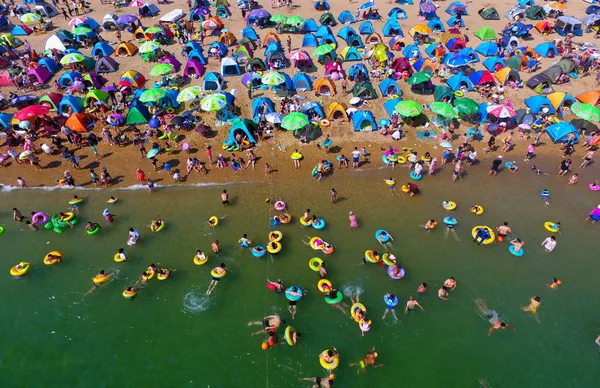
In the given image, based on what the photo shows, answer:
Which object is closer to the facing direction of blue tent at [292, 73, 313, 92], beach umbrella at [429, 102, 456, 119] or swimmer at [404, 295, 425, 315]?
the swimmer

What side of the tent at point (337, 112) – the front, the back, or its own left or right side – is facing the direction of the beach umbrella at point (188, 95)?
right

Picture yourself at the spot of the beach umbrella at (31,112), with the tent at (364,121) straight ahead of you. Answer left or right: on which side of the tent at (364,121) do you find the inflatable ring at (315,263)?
right

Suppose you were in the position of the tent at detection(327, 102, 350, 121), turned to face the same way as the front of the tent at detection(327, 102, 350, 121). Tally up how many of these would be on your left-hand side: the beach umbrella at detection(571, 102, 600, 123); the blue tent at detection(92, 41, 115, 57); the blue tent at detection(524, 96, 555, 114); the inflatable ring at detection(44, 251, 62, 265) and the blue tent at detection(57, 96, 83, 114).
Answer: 2

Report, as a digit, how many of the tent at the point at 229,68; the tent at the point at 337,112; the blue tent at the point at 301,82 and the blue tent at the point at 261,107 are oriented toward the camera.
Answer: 4

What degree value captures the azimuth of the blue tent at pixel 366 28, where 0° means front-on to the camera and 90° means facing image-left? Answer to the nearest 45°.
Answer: approximately 0°

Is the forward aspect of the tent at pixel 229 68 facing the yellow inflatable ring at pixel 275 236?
yes

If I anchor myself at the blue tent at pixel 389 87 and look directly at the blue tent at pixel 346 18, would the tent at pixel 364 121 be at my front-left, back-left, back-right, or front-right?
back-left
